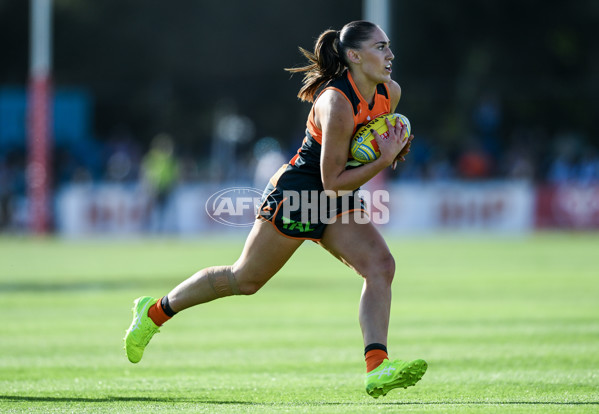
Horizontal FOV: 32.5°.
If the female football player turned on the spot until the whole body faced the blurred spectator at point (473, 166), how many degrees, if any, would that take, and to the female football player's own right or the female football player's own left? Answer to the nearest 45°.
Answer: approximately 90° to the female football player's own left

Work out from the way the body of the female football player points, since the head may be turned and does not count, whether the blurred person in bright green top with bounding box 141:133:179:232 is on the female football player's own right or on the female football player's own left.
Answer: on the female football player's own left

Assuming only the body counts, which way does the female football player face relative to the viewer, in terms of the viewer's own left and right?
facing to the right of the viewer
